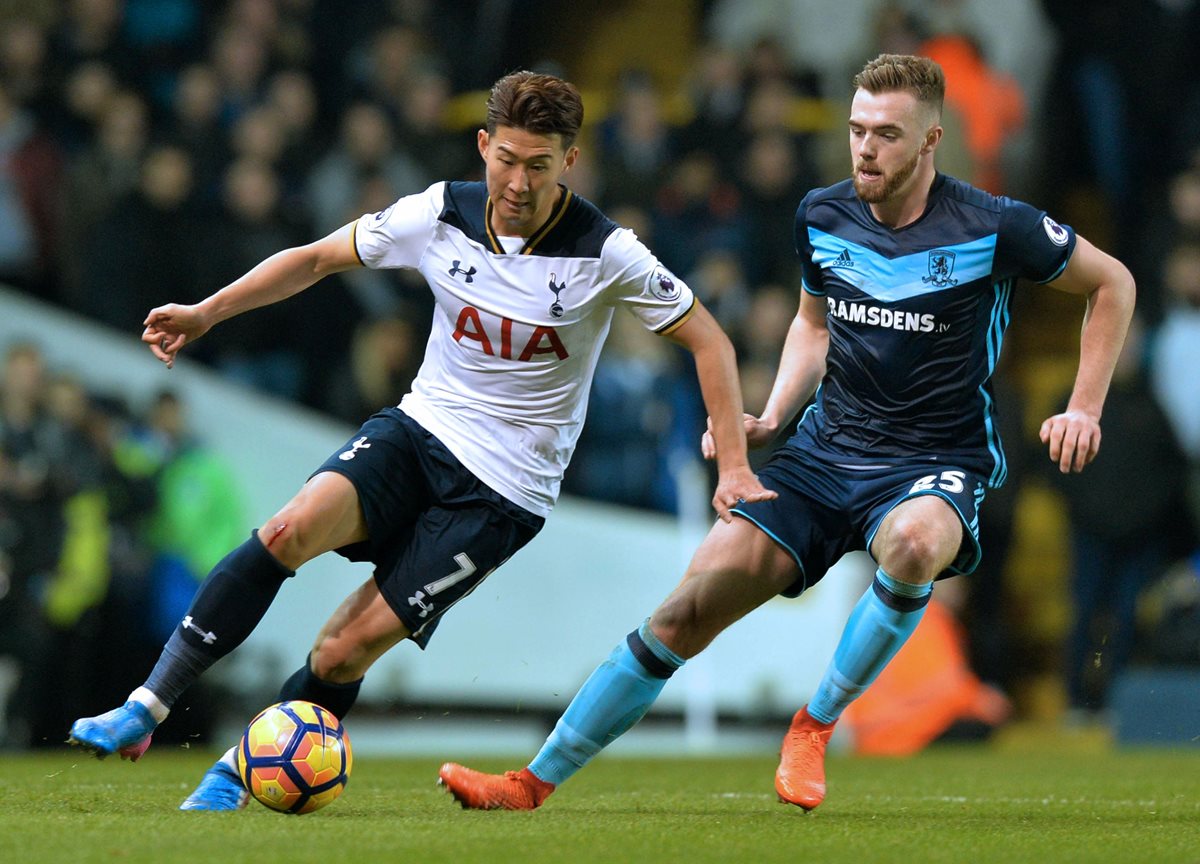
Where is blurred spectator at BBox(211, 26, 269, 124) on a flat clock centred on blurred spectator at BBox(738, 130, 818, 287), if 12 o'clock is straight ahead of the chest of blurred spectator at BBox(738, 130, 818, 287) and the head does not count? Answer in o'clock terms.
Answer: blurred spectator at BBox(211, 26, 269, 124) is roughly at 3 o'clock from blurred spectator at BBox(738, 130, 818, 287).

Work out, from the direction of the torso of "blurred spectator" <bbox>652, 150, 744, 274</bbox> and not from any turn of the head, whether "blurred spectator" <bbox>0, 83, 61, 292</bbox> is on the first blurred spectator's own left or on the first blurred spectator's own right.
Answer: on the first blurred spectator's own right

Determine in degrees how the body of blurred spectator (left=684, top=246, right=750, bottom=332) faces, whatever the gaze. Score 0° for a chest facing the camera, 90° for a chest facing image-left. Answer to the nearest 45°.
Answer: approximately 0°

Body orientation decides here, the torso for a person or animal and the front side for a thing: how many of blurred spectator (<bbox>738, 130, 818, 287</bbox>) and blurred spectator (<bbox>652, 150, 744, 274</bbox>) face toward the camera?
2

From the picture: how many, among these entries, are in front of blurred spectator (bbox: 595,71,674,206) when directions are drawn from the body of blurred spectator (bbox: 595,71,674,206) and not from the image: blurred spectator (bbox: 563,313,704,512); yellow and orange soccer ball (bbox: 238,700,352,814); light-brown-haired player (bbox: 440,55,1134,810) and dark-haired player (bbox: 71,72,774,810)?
4

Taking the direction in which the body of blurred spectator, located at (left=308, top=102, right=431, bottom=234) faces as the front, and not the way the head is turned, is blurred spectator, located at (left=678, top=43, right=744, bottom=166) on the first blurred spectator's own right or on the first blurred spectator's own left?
on the first blurred spectator's own left

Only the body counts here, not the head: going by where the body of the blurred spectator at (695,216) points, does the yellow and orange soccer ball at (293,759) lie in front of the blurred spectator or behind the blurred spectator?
in front

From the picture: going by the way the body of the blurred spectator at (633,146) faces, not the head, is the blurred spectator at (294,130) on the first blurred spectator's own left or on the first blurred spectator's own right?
on the first blurred spectator's own right

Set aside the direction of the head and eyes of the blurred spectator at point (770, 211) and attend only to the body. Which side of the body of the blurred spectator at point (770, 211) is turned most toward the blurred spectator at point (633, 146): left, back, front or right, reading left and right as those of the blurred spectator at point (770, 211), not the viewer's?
right

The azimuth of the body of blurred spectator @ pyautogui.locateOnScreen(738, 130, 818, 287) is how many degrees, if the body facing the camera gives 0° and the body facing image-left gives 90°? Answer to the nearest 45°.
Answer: approximately 0°
